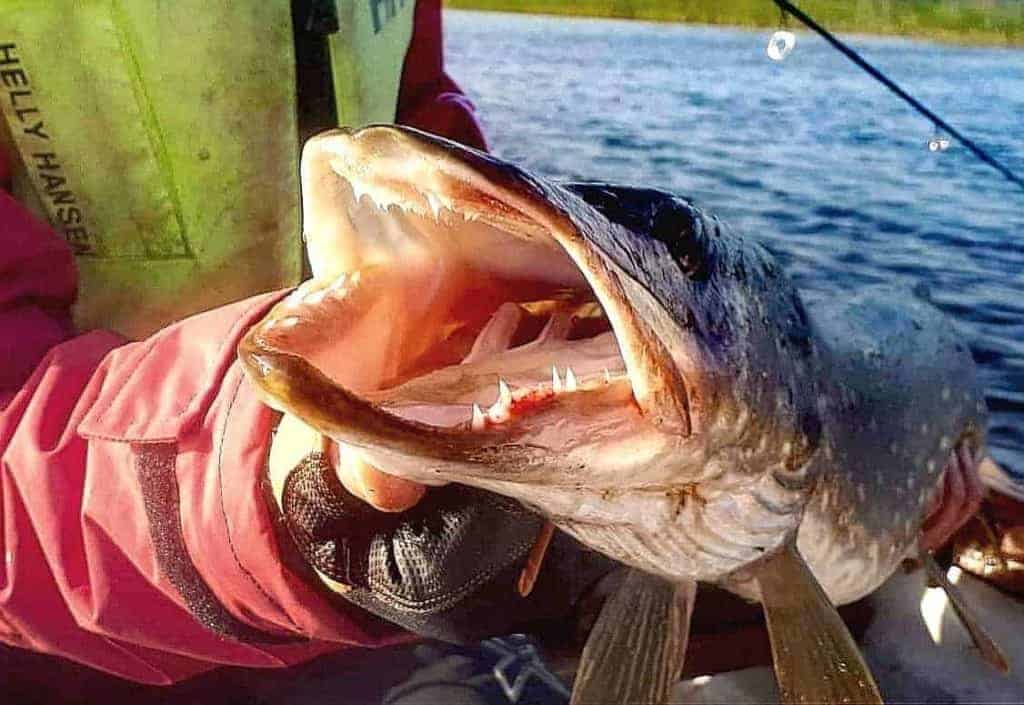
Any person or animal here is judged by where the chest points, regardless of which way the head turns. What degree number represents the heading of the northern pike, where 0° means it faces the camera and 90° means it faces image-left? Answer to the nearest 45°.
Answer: approximately 45°
